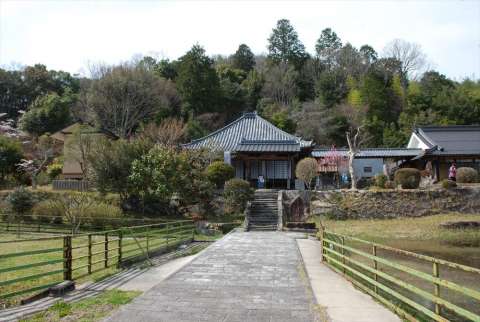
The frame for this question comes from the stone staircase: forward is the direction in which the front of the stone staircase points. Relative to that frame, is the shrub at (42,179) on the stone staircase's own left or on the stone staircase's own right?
on the stone staircase's own right

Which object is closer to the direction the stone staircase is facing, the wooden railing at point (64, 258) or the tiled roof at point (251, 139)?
the wooden railing

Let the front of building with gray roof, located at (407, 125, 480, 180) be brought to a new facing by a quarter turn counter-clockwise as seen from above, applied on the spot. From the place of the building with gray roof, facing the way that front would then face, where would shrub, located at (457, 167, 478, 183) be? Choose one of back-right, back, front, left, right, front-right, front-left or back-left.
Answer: right

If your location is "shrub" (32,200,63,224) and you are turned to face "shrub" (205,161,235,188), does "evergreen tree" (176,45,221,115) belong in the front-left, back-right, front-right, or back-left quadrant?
front-left

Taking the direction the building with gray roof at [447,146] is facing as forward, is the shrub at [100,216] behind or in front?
in front

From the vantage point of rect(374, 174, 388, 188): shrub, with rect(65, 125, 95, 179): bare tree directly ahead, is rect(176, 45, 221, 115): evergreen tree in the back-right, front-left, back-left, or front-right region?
front-right

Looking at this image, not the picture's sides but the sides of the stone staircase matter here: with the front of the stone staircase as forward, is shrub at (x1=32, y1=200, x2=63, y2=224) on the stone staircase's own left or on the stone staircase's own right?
on the stone staircase's own right

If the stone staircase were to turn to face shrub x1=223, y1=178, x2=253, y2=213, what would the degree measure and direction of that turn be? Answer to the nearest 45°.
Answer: approximately 90° to its right

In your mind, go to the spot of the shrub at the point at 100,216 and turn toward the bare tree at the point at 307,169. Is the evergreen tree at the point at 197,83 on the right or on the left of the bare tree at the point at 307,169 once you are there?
left

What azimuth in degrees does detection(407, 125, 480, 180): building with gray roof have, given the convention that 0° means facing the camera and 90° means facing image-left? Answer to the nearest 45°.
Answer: approximately 0°

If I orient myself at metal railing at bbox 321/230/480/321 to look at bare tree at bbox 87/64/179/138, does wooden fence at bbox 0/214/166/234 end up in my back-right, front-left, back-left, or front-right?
front-left

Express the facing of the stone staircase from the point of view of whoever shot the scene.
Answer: facing the viewer

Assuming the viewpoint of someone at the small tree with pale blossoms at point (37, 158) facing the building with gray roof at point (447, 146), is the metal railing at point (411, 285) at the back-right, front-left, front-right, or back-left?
front-right

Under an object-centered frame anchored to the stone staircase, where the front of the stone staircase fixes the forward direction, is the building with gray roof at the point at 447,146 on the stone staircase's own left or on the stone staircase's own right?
on the stone staircase's own left

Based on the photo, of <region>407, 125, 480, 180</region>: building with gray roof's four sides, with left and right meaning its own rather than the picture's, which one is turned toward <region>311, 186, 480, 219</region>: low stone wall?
front

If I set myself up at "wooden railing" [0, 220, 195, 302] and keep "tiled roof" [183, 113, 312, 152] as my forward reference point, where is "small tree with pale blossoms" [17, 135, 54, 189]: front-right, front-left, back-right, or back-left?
front-left

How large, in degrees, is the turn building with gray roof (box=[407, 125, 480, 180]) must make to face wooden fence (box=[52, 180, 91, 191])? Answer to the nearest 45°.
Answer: approximately 45° to its right

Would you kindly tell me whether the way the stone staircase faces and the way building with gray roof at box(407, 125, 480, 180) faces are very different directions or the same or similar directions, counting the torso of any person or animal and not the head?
same or similar directions

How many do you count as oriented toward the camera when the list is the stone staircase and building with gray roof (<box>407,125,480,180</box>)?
2
